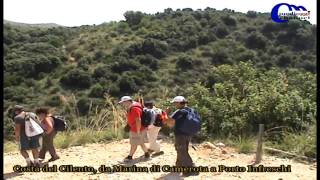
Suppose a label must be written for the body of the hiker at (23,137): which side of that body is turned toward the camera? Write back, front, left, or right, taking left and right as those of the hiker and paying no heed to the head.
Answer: left

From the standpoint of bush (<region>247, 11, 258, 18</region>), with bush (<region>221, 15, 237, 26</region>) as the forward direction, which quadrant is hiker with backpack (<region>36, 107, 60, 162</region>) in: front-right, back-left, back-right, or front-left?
front-left

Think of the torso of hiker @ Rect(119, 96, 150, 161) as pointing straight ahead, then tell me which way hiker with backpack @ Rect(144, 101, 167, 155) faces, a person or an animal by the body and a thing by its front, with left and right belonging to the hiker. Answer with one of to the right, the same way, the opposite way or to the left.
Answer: the same way

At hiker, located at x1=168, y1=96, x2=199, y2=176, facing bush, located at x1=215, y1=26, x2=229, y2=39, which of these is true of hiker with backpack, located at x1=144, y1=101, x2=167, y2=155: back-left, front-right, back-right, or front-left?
front-left
